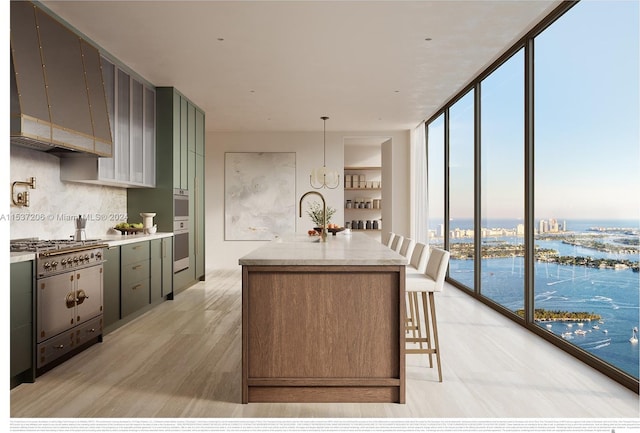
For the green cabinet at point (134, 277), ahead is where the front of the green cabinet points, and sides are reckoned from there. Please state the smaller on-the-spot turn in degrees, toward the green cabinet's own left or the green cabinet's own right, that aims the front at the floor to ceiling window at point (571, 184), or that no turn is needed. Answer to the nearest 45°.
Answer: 0° — it already faces it

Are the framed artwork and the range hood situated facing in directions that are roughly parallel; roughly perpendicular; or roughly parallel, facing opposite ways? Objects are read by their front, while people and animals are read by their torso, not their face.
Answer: roughly perpendicular

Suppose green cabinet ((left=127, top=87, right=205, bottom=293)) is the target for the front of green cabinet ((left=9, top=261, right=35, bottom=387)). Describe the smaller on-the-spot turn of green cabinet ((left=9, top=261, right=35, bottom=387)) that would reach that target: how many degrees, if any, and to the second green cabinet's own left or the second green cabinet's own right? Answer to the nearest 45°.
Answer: approximately 90° to the second green cabinet's own left

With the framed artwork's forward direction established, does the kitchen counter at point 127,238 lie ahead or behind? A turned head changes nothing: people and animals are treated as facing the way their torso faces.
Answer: ahead

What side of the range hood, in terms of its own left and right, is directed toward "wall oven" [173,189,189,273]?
left

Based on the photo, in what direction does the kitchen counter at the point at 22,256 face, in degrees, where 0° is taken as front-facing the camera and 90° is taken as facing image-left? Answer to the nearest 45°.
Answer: approximately 315°

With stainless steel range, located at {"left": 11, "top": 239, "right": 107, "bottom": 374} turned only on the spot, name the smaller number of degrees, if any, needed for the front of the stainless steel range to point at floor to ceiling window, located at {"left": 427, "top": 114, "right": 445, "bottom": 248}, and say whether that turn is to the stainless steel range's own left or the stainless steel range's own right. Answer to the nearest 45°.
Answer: approximately 45° to the stainless steel range's own left
